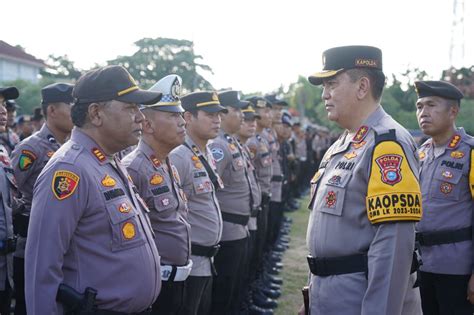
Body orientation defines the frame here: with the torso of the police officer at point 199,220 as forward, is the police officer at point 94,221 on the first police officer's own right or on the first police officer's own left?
on the first police officer's own right

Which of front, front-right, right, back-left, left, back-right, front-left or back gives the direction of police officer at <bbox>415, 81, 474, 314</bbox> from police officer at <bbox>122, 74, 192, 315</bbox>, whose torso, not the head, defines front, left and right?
front-left

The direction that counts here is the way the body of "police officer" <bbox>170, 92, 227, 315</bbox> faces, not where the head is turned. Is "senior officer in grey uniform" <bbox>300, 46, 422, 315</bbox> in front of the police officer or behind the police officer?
in front

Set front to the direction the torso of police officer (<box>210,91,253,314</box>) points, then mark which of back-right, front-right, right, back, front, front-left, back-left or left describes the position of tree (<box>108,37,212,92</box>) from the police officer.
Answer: back-left

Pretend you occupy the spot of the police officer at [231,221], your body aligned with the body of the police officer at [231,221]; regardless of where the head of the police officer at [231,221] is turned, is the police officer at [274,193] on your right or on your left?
on your left

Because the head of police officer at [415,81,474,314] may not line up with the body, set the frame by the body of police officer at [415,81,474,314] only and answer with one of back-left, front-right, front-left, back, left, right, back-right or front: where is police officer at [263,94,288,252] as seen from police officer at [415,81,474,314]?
right

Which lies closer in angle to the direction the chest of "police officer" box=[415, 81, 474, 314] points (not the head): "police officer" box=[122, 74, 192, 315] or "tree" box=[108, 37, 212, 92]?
the police officer

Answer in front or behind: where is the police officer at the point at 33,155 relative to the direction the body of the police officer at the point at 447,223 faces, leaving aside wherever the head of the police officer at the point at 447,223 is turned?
in front

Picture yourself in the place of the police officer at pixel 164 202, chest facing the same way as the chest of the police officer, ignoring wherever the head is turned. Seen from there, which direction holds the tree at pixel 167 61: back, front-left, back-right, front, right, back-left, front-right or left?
back-left
